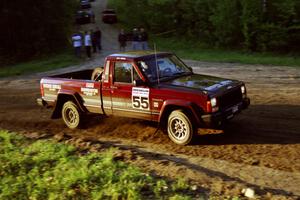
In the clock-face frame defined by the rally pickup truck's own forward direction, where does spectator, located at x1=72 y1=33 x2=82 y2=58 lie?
The spectator is roughly at 7 o'clock from the rally pickup truck.

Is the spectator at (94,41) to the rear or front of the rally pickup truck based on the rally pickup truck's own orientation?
to the rear

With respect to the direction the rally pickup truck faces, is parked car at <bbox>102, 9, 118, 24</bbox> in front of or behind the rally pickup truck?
behind

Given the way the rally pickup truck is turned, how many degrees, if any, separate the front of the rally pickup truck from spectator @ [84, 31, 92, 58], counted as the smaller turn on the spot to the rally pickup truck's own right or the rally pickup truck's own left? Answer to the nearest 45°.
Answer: approximately 135° to the rally pickup truck's own left

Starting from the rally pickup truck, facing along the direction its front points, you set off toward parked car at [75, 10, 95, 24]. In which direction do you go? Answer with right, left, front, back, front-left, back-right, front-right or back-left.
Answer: back-left

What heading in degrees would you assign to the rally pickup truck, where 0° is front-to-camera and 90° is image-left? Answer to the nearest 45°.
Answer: approximately 315°
